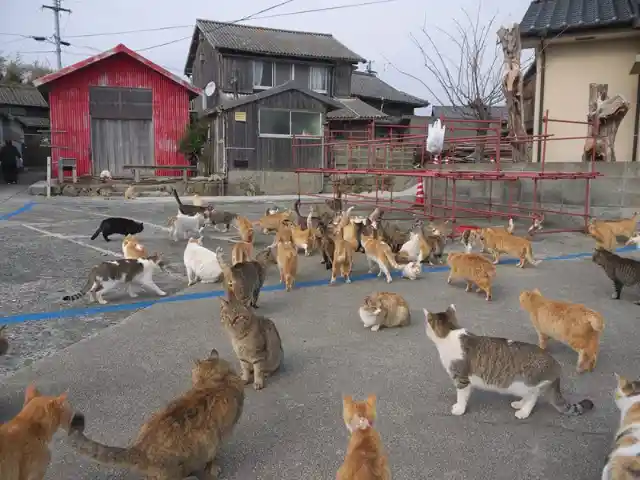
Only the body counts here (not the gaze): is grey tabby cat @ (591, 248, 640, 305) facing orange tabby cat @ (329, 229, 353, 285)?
yes

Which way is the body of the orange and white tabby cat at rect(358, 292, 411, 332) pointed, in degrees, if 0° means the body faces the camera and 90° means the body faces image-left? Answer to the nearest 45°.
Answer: approximately 45°

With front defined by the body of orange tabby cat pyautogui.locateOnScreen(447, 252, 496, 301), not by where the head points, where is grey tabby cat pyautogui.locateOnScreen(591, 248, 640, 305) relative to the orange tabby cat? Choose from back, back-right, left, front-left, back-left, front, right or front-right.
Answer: back-right

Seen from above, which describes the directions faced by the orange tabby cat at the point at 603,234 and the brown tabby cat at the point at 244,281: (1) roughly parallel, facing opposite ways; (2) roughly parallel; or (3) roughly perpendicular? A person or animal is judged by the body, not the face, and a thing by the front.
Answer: roughly perpendicular

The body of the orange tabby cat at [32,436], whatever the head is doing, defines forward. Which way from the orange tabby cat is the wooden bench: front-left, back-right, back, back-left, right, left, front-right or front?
front-left

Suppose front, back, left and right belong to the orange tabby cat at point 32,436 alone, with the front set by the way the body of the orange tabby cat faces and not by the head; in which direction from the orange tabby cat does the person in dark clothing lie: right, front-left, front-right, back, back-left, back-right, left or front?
front-left

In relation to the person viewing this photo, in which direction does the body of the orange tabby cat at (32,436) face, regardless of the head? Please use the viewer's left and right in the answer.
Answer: facing away from the viewer and to the right of the viewer

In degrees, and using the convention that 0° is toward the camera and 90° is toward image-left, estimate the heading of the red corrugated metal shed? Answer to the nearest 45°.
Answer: approximately 0°

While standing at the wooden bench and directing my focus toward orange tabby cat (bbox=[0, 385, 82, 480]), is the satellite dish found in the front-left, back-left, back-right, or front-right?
back-left

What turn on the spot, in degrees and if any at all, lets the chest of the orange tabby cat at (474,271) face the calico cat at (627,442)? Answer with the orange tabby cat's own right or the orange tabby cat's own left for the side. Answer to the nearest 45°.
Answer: approximately 135° to the orange tabby cat's own left

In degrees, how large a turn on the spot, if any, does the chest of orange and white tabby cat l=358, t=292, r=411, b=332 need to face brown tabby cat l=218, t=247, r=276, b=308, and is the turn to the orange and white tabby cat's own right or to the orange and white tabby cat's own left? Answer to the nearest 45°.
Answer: approximately 45° to the orange and white tabby cat's own right

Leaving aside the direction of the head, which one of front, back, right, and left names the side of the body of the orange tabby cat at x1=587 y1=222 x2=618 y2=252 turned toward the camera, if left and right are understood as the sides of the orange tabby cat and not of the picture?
left
